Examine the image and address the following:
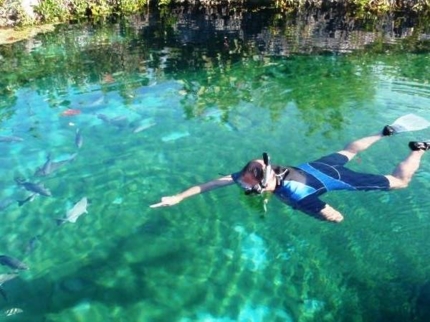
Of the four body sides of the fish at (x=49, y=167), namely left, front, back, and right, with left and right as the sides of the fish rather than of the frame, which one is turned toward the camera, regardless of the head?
left

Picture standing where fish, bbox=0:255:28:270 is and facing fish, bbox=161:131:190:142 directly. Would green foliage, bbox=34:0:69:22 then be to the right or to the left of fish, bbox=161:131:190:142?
left

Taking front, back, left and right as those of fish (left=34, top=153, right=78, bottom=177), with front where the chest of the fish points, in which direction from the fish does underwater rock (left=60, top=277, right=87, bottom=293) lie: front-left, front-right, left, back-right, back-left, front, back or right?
left

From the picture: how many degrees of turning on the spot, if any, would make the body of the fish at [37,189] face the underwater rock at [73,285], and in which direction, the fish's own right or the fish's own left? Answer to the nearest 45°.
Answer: approximately 90° to the fish's own right
